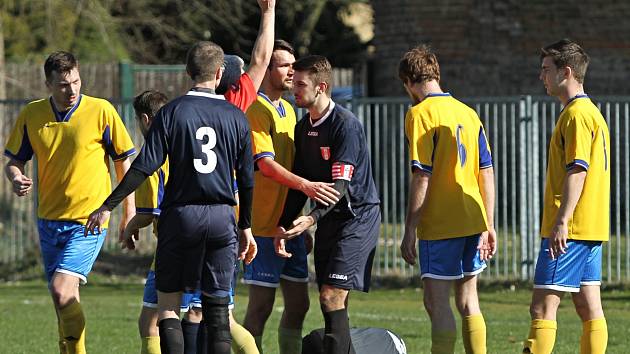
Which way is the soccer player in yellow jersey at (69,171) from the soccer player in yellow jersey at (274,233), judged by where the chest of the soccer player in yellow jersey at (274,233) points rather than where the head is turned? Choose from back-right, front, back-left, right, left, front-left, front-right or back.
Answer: back-right

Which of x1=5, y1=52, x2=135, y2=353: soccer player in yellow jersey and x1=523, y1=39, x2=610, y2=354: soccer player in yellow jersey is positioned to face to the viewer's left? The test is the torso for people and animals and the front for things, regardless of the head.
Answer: x1=523, y1=39, x2=610, y2=354: soccer player in yellow jersey

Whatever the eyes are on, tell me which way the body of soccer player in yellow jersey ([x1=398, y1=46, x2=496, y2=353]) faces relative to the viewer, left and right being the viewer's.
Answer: facing away from the viewer and to the left of the viewer

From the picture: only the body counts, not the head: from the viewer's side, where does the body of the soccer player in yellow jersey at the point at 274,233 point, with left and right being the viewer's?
facing the viewer and to the right of the viewer

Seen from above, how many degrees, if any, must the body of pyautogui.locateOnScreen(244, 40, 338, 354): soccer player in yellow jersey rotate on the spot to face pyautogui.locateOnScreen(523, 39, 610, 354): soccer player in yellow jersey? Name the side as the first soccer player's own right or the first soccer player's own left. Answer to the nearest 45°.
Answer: approximately 45° to the first soccer player's own left

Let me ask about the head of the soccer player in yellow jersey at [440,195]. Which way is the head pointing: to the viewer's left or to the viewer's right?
to the viewer's left

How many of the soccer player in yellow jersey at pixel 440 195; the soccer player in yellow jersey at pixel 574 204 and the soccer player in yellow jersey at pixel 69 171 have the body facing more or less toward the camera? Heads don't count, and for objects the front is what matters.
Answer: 1

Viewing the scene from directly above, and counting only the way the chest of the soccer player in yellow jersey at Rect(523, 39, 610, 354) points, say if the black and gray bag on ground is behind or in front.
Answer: in front

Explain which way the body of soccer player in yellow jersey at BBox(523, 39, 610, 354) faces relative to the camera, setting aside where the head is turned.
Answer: to the viewer's left

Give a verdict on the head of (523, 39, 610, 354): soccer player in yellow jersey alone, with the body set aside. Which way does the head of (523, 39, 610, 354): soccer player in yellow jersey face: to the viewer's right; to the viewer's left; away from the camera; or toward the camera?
to the viewer's left

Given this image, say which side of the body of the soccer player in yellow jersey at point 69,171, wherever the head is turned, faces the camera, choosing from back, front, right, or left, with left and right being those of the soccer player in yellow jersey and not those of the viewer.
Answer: front

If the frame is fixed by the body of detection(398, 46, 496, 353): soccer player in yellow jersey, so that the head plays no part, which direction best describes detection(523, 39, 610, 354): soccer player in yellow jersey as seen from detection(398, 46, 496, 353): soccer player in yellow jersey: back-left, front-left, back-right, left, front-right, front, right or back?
back-right

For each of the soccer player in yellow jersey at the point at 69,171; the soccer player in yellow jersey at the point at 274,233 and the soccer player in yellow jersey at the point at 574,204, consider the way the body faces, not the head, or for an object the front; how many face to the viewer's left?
1
